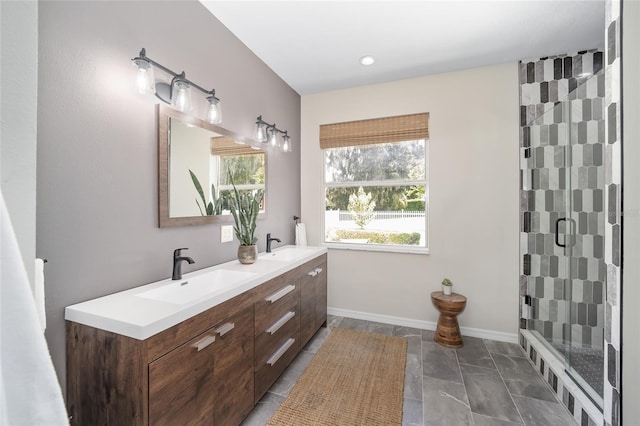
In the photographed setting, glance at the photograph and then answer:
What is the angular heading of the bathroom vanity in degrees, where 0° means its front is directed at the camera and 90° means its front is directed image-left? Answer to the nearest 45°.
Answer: approximately 315°

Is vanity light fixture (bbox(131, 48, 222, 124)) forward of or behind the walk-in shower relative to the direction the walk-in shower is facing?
forward

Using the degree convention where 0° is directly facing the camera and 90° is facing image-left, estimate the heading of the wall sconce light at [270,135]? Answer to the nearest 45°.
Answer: approximately 315°

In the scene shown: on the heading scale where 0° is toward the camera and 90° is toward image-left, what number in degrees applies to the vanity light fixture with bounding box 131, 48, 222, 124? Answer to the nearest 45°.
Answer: approximately 315°

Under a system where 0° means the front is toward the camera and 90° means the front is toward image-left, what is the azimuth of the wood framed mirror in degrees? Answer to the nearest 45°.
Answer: approximately 315°
